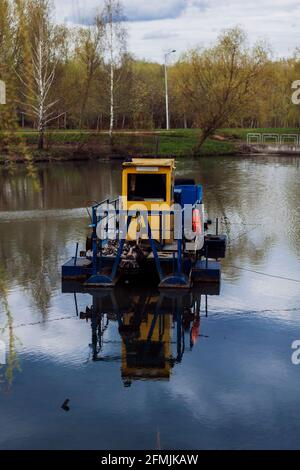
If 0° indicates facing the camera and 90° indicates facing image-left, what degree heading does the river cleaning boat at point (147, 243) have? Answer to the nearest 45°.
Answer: approximately 0°

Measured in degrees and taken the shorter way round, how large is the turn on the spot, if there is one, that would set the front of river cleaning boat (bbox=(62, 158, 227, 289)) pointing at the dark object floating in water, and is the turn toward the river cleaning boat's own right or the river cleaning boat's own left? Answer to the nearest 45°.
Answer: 0° — it already faces it
